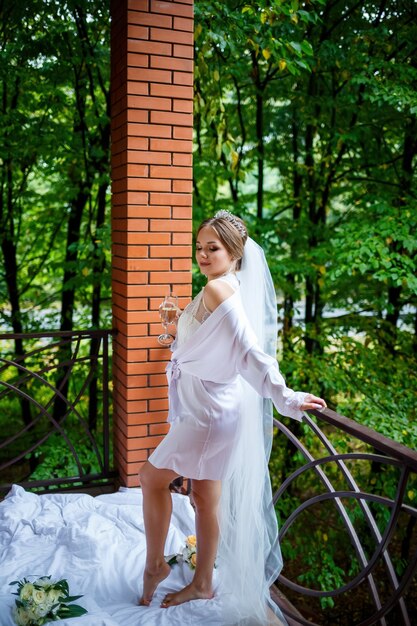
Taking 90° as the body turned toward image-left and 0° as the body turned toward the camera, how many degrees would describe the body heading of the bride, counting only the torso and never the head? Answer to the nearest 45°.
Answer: approximately 90°

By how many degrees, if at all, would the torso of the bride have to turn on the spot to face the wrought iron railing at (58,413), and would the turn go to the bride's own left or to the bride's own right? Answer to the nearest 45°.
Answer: approximately 45° to the bride's own right

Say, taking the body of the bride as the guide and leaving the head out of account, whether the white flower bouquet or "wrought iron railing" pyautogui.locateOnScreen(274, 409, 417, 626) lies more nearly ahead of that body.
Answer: the white flower bouquet

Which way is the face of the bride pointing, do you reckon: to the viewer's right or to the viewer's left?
to the viewer's left

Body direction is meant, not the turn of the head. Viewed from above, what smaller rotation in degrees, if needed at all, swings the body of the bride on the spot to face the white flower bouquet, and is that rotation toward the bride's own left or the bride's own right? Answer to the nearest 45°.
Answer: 0° — they already face it

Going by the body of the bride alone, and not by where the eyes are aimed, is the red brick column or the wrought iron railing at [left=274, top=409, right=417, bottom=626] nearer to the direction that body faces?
the red brick column
